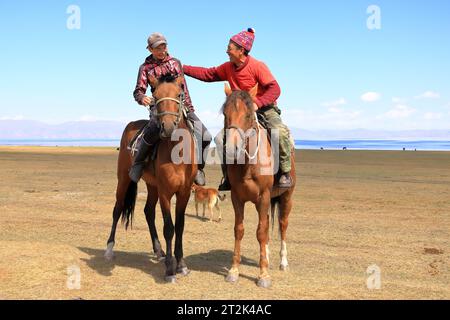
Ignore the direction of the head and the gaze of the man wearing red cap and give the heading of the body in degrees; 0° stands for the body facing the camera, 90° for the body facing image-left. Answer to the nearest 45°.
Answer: approximately 45°

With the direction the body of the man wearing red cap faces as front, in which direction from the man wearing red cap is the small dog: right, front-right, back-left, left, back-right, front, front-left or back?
back-right

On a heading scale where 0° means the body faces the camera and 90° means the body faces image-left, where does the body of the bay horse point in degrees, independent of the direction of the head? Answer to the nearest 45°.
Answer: approximately 315°

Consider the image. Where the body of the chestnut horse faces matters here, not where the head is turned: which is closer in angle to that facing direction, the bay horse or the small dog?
the bay horse

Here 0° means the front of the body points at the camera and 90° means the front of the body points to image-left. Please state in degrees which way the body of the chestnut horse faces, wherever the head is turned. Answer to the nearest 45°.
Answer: approximately 0°

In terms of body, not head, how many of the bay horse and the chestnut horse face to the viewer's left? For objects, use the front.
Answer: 0

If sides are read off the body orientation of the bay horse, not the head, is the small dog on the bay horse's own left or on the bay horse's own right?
on the bay horse's own left

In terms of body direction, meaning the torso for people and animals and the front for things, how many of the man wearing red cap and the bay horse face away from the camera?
0

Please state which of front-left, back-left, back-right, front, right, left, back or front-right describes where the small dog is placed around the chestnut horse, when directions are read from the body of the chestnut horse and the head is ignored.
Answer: back
